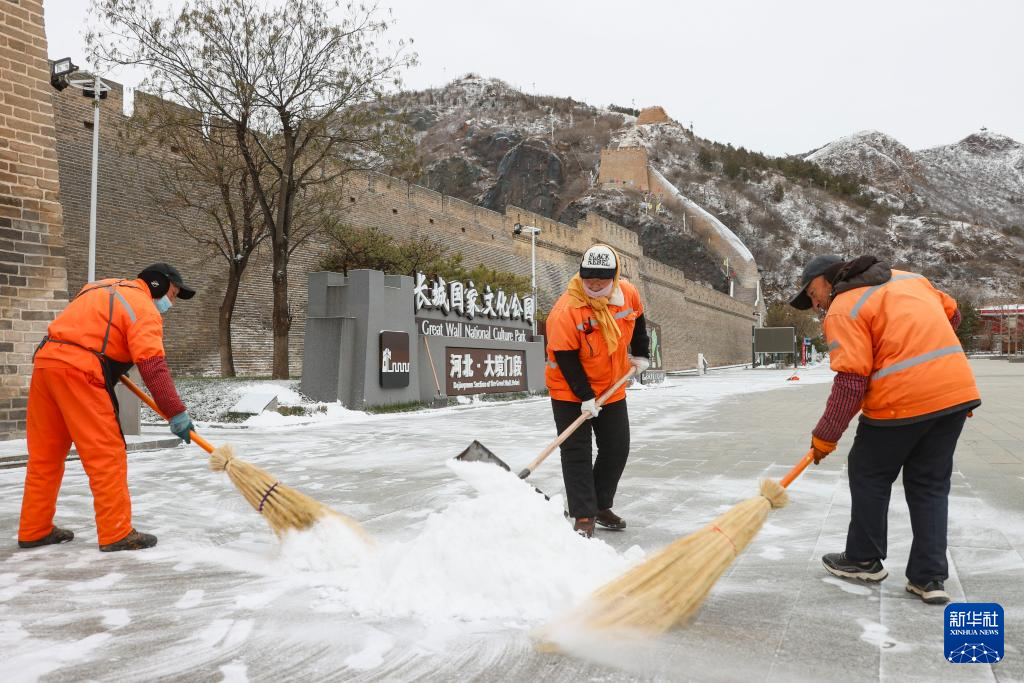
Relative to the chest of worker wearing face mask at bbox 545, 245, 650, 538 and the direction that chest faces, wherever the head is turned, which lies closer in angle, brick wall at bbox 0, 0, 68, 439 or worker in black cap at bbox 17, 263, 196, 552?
the worker in black cap

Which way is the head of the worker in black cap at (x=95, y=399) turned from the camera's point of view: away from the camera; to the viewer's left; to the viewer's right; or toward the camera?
to the viewer's right

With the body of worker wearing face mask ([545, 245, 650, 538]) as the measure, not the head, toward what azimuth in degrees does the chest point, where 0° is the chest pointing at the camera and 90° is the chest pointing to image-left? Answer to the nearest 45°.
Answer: approximately 0°

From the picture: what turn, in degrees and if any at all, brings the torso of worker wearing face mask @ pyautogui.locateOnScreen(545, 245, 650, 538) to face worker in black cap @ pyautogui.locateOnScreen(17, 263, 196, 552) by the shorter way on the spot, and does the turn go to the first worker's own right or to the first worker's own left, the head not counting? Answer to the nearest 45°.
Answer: approximately 90° to the first worker's own right

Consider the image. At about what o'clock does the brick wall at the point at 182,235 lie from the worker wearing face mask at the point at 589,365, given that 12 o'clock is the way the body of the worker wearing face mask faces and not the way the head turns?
The brick wall is roughly at 5 o'clock from the worker wearing face mask.

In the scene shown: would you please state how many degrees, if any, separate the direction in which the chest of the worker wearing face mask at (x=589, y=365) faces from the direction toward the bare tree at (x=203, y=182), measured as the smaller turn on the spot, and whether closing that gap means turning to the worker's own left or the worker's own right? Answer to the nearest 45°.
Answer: approximately 135° to the worker's own right
